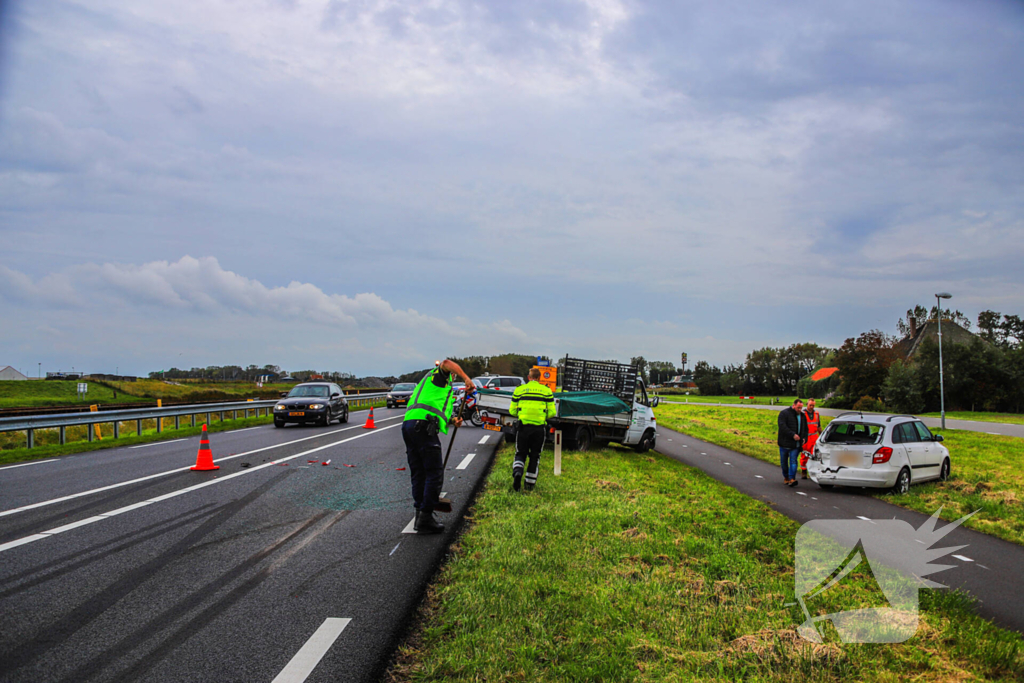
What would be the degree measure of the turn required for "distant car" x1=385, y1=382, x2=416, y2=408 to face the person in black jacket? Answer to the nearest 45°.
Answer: approximately 45° to its left

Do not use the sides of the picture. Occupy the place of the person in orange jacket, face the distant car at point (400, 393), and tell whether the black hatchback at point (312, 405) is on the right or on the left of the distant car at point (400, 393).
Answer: left

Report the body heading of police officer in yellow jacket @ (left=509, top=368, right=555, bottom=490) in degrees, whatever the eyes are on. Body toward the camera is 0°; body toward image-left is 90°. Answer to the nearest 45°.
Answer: approximately 180°

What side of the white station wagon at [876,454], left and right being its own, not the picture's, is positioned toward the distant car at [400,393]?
left

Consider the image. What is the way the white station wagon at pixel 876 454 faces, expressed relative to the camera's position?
facing away from the viewer and to the right of the viewer
